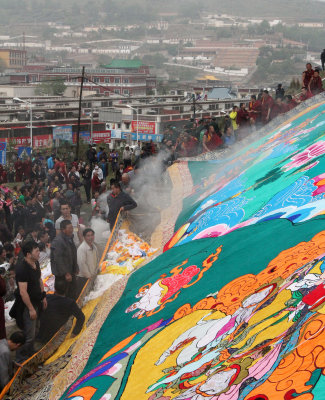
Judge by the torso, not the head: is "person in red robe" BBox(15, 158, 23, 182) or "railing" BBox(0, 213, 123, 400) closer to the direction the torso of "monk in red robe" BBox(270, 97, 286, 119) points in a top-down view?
the railing

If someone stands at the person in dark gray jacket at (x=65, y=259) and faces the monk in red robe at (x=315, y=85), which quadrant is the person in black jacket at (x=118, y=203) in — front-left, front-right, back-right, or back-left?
front-left

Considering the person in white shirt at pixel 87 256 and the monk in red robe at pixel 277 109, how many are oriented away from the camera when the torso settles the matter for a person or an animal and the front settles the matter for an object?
0

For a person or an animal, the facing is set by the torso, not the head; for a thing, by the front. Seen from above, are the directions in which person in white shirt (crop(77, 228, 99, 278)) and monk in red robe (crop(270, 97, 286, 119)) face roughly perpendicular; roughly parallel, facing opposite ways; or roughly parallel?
roughly parallel

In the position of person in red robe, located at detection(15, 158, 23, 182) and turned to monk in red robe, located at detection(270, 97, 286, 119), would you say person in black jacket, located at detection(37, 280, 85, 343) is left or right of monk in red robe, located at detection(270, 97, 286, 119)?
right

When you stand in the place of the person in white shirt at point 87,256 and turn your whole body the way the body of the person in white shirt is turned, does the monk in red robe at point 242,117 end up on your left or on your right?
on your left

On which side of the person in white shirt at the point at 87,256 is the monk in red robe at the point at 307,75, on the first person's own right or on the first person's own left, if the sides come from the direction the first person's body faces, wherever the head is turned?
on the first person's own left

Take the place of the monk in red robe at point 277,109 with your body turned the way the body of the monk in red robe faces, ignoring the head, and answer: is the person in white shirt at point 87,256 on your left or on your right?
on your right

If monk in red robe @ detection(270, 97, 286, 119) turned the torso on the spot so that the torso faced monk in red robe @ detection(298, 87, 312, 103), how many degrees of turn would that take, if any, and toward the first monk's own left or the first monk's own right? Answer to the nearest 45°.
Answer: approximately 90° to the first monk's own left

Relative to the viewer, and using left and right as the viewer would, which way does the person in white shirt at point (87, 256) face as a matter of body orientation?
facing the viewer and to the right of the viewer

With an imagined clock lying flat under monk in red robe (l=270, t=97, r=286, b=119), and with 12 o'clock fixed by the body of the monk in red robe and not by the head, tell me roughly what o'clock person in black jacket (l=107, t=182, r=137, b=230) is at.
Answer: The person in black jacket is roughly at 2 o'clock from the monk in red robe.

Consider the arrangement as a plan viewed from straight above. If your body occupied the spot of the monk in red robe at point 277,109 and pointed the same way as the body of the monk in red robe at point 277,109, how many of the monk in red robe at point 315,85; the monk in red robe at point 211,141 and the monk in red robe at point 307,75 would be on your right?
1

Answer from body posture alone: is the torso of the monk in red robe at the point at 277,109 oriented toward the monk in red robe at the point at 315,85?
no
